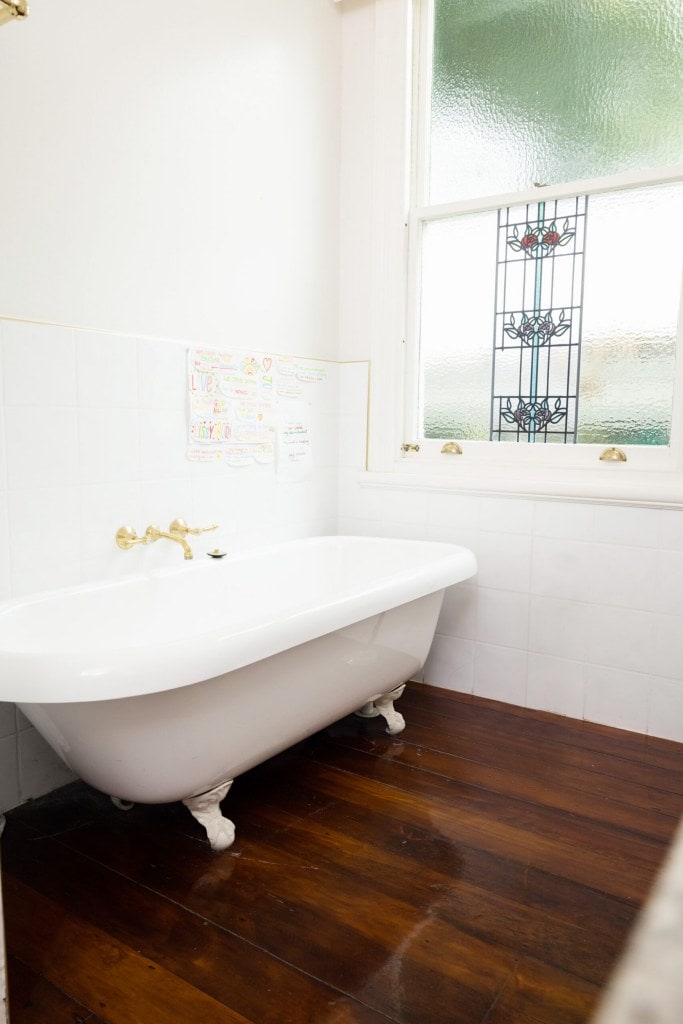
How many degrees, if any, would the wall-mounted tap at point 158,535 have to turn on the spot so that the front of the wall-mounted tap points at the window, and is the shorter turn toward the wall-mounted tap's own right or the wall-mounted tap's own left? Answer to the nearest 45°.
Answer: approximately 45° to the wall-mounted tap's own left

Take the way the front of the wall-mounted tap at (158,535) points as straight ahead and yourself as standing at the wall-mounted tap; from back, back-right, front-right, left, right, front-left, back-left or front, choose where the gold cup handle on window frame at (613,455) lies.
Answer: front-left

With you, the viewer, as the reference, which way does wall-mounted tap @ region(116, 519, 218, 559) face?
facing the viewer and to the right of the viewer
